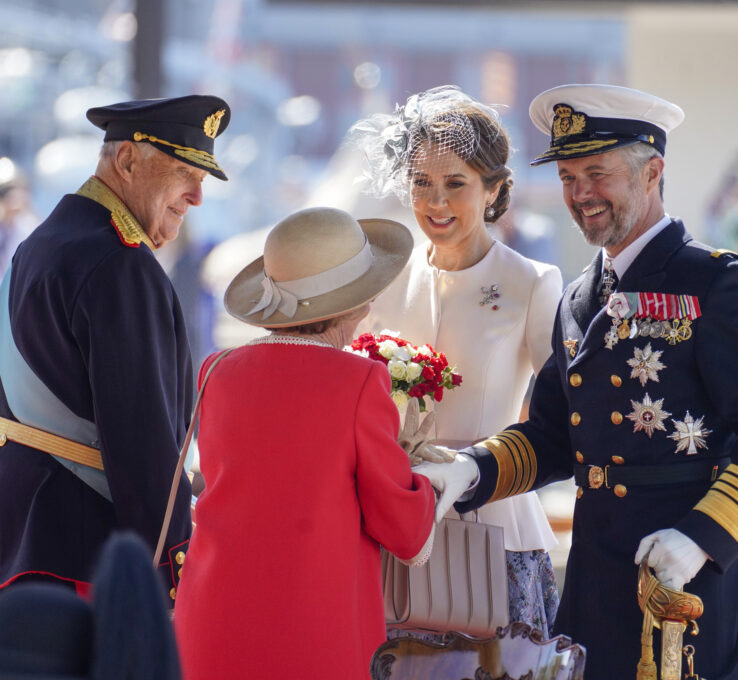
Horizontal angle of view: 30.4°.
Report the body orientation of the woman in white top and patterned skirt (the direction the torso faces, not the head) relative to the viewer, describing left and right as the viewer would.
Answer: facing the viewer and to the left of the viewer

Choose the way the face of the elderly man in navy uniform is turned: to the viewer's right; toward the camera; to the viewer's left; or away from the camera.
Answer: to the viewer's right

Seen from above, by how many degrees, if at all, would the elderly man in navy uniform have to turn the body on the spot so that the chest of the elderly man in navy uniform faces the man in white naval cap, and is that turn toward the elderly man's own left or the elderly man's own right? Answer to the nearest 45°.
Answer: approximately 45° to the elderly man's own right

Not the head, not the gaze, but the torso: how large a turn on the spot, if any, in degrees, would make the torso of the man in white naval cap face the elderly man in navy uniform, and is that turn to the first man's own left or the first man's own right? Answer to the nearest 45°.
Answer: approximately 45° to the first man's own right

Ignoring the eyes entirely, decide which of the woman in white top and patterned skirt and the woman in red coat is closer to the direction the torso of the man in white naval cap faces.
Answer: the woman in red coat

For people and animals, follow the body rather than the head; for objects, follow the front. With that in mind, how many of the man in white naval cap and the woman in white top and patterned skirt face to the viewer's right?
0

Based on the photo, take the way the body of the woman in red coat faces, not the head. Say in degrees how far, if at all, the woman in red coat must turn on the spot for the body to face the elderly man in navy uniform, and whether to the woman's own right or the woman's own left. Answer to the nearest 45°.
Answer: approximately 90° to the woman's own left

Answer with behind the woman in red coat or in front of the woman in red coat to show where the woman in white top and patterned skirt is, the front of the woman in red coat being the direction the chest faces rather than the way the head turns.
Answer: in front

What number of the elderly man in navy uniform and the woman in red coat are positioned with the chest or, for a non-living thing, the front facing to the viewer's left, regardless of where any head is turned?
0

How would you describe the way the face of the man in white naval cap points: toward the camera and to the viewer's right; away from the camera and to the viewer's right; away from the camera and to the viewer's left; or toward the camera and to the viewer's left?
toward the camera and to the viewer's left

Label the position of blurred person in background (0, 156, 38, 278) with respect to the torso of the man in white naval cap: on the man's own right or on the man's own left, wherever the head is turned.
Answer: on the man's own right

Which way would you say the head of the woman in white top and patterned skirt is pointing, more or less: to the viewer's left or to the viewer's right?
to the viewer's left

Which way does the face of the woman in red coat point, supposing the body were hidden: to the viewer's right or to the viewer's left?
to the viewer's right

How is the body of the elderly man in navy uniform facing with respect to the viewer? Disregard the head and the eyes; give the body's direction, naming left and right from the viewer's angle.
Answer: facing away from the viewer and to the right of the viewer

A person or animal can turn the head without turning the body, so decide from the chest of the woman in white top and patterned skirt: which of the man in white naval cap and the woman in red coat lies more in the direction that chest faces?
the woman in red coat

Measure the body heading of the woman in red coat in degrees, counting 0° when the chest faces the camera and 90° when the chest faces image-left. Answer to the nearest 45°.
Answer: approximately 225°
